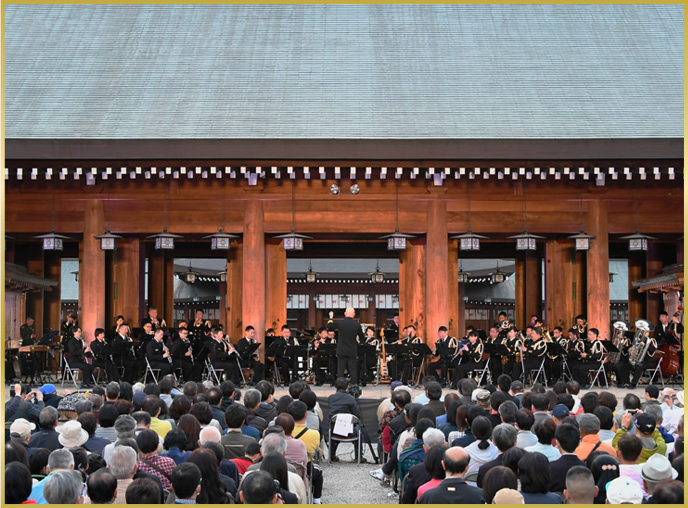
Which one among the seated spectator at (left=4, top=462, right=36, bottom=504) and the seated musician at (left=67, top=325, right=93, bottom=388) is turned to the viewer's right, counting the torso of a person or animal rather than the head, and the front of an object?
the seated musician

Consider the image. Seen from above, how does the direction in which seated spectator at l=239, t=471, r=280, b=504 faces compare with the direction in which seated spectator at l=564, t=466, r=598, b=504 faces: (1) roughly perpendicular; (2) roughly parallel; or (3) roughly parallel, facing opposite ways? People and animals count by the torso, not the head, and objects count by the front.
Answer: roughly parallel

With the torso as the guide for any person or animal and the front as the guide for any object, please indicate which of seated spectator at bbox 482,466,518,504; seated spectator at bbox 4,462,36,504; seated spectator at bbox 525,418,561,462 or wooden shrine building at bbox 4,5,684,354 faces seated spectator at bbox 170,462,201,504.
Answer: the wooden shrine building

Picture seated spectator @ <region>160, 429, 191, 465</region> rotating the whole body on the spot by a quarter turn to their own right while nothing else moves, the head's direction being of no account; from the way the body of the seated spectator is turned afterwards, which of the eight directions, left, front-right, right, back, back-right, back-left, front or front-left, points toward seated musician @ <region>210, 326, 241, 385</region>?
left

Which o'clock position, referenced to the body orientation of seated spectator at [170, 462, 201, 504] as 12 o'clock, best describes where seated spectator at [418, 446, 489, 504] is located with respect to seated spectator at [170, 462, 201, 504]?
seated spectator at [418, 446, 489, 504] is roughly at 3 o'clock from seated spectator at [170, 462, 201, 504].

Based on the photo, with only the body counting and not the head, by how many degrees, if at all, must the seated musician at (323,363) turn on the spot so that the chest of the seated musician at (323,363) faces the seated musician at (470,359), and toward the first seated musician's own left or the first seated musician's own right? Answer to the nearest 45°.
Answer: approximately 45° to the first seated musician's own left

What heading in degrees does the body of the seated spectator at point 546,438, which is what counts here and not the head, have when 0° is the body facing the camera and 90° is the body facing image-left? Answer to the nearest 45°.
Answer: approximately 180°

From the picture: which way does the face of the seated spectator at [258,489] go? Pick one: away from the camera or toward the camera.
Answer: away from the camera

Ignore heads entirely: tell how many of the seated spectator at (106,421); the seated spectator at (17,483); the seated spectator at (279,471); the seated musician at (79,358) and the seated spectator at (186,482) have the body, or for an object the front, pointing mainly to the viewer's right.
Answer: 1

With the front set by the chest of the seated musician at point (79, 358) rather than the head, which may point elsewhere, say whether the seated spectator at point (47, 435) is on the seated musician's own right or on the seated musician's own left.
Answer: on the seated musician's own right

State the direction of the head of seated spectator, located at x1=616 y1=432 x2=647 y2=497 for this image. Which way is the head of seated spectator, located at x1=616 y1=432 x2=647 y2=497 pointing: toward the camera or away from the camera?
away from the camera

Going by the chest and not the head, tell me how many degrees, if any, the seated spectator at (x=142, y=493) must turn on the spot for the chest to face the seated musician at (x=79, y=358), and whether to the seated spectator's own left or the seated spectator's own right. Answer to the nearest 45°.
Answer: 0° — they already face them

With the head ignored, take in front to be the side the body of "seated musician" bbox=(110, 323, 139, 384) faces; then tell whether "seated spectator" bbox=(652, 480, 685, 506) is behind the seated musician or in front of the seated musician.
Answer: in front

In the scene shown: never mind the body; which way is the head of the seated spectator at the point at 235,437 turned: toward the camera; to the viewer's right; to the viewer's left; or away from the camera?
away from the camera

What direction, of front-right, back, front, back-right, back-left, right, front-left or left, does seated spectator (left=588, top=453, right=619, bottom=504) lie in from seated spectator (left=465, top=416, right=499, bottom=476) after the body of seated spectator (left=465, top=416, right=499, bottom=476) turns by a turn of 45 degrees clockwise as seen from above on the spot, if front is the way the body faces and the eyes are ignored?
right

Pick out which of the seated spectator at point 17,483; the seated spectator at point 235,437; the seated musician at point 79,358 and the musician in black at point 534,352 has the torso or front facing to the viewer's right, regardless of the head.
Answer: the seated musician

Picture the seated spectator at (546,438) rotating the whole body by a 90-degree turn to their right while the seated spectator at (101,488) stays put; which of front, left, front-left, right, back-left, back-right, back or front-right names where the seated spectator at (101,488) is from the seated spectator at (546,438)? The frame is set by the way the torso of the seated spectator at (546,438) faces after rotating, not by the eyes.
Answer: back-right

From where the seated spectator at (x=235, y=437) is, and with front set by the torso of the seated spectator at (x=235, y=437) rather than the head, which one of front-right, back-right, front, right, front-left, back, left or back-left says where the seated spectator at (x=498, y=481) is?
back-right
